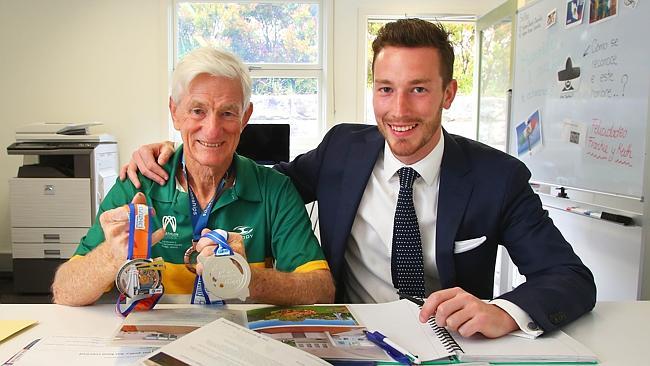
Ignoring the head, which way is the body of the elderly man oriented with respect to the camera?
toward the camera

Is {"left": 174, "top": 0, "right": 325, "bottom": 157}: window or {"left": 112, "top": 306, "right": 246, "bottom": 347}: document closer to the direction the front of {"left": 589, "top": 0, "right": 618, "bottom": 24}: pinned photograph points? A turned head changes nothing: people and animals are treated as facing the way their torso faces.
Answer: the document

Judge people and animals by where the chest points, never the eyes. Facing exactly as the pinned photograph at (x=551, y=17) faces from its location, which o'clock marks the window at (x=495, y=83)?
The window is roughly at 4 o'clock from the pinned photograph.

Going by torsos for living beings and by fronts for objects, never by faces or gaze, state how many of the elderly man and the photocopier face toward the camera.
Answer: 2

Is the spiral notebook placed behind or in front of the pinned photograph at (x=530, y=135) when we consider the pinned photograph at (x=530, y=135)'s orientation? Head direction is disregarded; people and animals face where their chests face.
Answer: in front

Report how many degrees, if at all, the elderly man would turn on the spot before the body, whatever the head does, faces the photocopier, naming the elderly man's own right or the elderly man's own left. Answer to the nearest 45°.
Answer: approximately 180°

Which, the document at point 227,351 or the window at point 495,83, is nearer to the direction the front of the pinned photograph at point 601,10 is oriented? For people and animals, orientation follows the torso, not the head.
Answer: the document

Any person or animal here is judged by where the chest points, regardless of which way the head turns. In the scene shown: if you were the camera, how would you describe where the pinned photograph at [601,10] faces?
facing the viewer and to the left of the viewer

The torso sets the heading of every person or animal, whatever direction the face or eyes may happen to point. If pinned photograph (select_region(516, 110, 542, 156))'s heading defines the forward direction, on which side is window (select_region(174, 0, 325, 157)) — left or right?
on its right
